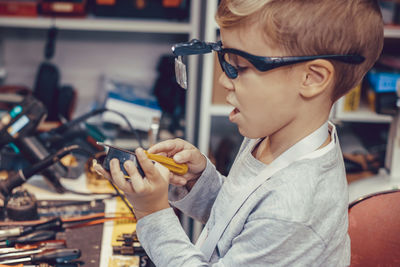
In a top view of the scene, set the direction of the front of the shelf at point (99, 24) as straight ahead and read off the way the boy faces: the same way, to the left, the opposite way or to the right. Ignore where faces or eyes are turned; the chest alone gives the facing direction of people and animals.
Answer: to the right

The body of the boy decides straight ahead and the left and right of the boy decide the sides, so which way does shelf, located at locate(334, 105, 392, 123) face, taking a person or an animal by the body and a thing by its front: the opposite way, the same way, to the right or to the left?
to the left

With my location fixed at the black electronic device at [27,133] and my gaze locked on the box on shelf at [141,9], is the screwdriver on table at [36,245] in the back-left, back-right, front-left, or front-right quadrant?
back-right

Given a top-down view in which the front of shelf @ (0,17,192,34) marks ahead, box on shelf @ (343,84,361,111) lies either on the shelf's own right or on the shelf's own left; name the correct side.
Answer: on the shelf's own left

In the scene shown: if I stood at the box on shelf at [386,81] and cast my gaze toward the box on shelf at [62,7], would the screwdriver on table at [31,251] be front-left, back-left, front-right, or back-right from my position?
front-left

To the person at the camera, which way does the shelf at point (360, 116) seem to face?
facing the viewer

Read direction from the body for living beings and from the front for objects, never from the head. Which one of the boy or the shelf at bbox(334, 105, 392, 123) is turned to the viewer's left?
the boy

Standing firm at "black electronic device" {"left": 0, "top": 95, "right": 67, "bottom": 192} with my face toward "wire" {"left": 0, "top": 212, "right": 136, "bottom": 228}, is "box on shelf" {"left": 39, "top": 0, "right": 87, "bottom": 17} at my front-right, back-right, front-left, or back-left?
back-left

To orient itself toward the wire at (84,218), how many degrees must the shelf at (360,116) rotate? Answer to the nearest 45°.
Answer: approximately 45° to its right

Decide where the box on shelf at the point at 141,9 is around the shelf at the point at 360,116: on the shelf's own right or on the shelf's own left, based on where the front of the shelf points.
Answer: on the shelf's own right

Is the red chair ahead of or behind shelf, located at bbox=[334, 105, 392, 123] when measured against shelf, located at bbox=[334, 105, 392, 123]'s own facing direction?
ahead

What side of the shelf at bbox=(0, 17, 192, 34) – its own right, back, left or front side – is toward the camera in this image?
front

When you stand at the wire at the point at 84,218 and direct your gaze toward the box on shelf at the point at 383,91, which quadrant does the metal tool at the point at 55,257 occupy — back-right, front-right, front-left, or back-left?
back-right

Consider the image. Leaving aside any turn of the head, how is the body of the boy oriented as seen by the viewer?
to the viewer's left

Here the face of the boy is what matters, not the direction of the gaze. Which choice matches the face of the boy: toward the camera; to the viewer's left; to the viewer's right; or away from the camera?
to the viewer's left

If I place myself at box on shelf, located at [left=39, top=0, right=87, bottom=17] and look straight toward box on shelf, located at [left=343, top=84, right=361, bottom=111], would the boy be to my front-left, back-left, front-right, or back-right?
front-right

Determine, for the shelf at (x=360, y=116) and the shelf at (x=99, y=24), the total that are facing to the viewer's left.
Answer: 0

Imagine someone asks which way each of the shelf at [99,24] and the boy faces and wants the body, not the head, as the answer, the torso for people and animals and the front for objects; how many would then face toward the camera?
1
